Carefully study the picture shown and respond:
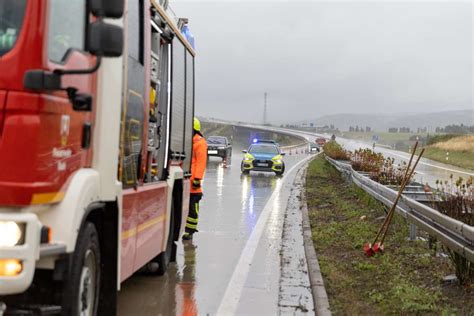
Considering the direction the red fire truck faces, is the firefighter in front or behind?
behind

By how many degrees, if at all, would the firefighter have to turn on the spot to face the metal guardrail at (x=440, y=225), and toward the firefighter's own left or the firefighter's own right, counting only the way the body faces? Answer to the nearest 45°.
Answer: approximately 135° to the firefighter's own left

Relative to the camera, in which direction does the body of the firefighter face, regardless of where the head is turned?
to the viewer's left

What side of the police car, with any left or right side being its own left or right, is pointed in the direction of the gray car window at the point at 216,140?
back

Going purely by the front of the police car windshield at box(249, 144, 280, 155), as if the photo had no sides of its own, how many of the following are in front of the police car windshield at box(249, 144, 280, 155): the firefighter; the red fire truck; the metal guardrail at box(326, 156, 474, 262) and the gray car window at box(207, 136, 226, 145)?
3

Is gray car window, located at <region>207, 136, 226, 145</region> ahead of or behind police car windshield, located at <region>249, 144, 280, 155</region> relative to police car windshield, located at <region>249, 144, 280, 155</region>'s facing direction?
behind

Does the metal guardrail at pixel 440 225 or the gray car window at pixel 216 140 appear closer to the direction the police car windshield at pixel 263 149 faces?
the metal guardrail

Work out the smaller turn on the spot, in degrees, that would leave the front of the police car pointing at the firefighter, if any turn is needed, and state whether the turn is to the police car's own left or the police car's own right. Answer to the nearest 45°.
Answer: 0° — it already faces them

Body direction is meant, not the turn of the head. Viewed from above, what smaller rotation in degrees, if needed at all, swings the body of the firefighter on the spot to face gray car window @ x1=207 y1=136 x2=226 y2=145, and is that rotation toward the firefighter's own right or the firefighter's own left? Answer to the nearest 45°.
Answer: approximately 90° to the firefighter's own right

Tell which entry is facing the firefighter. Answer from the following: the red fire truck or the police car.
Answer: the police car

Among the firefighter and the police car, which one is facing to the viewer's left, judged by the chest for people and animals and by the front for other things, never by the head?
the firefighter

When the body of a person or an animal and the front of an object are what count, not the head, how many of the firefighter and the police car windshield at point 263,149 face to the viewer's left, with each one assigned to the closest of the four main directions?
1
